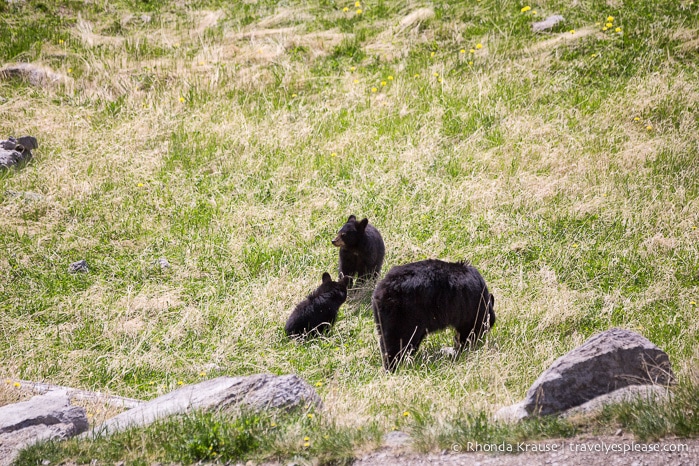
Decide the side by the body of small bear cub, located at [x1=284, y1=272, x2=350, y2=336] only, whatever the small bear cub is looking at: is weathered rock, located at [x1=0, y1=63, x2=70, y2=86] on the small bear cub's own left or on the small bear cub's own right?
on the small bear cub's own left

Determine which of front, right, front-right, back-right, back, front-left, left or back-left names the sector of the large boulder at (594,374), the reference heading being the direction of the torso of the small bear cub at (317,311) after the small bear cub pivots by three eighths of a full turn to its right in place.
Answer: front-left

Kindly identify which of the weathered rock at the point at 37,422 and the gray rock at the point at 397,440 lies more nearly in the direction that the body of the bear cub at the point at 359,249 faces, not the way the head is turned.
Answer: the weathered rock

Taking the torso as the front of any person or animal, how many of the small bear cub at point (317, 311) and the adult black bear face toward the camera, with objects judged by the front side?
0

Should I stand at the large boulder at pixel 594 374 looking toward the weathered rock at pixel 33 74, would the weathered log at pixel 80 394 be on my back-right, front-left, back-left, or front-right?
front-left

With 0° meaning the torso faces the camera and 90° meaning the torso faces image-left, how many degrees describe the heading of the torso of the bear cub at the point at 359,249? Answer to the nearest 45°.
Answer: approximately 45°

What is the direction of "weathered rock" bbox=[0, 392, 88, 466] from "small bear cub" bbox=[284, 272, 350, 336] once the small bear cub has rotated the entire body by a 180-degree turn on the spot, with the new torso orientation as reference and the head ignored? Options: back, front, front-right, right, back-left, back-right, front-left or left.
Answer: front

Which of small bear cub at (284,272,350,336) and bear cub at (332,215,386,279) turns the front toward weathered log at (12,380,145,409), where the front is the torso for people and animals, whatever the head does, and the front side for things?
the bear cub

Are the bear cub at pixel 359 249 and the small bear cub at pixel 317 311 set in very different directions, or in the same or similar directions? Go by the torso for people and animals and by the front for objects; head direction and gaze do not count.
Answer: very different directions
